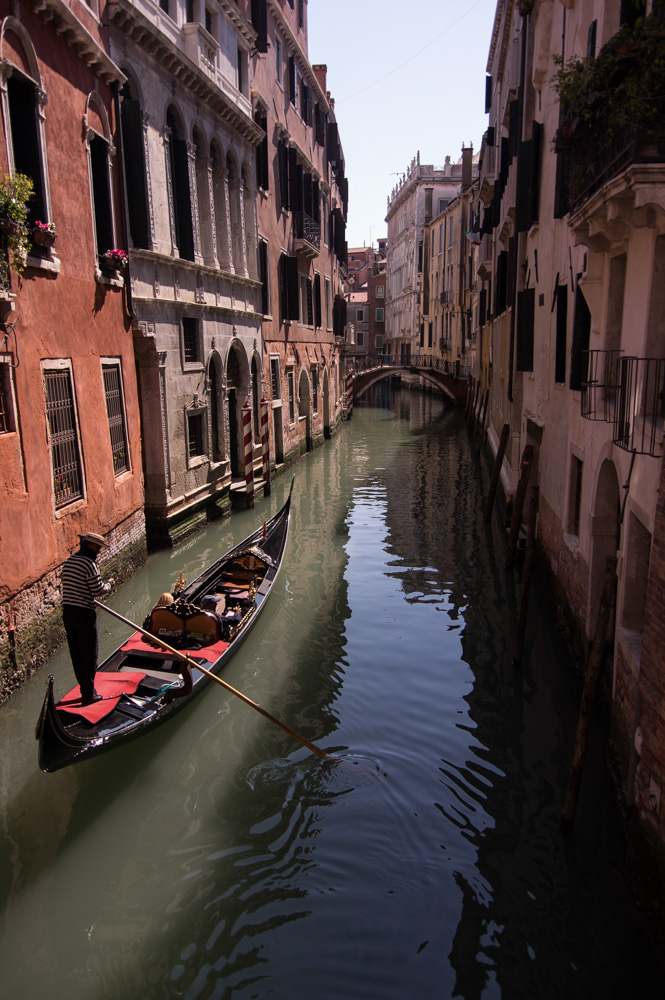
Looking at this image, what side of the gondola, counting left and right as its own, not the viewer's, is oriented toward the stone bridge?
front

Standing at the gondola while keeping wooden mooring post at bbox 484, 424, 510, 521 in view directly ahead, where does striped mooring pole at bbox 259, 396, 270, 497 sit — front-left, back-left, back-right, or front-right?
front-left

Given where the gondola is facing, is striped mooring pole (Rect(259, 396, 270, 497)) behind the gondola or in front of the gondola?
in front

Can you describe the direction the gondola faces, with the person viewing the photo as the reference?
facing away from the viewer and to the right of the viewer

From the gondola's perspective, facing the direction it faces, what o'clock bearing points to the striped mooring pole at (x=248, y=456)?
The striped mooring pole is roughly at 11 o'clock from the gondola.

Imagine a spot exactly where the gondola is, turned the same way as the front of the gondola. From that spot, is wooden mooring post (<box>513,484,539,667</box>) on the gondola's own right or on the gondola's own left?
on the gondola's own right

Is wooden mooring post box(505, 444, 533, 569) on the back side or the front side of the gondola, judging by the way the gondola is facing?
on the front side

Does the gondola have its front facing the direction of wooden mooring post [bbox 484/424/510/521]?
yes
